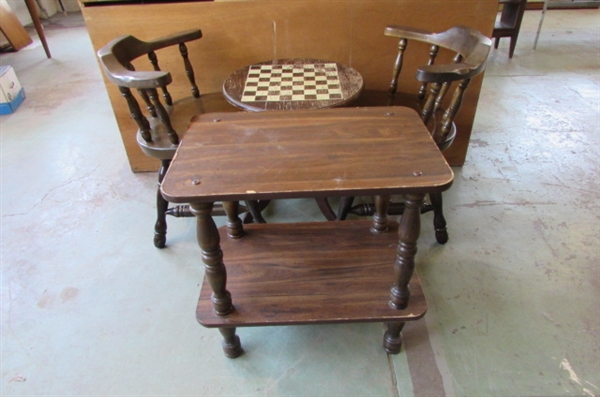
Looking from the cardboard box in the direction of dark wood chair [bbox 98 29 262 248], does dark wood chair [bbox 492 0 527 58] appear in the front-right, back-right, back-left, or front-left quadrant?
front-left

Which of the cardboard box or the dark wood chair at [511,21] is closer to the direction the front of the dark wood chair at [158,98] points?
the dark wood chair

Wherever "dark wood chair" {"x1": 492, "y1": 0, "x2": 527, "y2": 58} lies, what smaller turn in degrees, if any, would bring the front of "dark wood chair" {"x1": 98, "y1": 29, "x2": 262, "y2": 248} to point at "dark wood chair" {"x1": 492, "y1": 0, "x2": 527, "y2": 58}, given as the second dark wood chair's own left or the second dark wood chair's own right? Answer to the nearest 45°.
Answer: approximately 45° to the second dark wood chair's own left

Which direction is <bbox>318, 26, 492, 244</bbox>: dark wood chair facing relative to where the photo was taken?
to the viewer's left

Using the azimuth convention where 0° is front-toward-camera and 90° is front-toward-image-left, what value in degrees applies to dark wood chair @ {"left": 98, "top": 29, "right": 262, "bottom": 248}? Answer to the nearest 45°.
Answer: approximately 270°

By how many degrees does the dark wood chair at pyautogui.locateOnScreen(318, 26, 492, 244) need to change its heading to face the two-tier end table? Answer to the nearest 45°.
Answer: approximately 45° to its left

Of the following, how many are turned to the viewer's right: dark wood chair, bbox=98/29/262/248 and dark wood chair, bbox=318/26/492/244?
1

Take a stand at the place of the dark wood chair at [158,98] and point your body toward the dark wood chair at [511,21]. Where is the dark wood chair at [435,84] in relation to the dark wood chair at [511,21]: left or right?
right

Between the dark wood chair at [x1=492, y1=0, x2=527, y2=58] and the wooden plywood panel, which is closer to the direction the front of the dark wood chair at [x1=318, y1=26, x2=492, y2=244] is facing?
the wooden plywood panel

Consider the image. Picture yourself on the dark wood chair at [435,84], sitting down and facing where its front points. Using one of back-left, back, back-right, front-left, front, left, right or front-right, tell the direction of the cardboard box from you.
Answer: front

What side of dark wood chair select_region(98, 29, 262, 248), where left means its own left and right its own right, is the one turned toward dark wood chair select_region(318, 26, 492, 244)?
front
